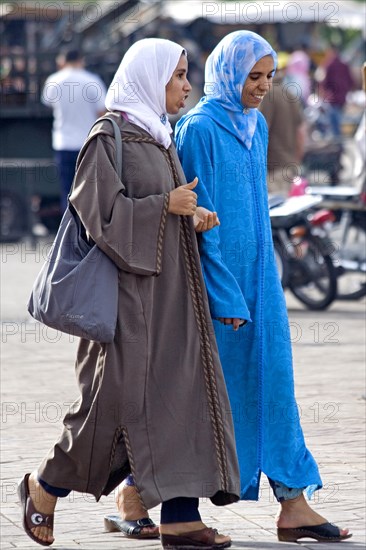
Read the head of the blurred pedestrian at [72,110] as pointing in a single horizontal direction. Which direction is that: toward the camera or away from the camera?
away from the camera

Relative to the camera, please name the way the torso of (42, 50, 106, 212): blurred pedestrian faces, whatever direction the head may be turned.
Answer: away from the camera

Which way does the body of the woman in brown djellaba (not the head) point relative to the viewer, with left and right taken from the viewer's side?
facing to the right of the viewer

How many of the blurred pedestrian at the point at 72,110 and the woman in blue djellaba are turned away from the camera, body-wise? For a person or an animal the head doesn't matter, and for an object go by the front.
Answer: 1

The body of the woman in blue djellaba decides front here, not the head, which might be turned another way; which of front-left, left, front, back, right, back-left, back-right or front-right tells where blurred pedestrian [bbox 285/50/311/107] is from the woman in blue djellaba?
back-left

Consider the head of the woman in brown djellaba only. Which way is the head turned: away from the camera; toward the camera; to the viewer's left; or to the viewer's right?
to the viewer's right

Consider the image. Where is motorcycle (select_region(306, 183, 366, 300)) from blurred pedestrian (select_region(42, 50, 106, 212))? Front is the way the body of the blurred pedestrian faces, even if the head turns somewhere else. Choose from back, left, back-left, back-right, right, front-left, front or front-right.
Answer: back-right
